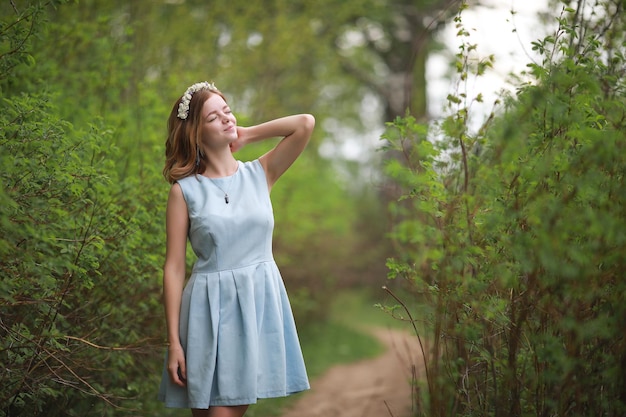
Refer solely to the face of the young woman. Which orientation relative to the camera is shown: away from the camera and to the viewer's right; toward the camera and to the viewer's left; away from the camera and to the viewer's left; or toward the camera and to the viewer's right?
toward the camera and to the viewer's right

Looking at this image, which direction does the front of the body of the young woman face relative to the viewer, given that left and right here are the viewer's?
facing the viewer and to the right of the viewer

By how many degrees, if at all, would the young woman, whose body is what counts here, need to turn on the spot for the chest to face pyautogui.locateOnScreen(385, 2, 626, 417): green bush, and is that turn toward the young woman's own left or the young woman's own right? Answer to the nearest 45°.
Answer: approximately 45° to the young woman's own left
